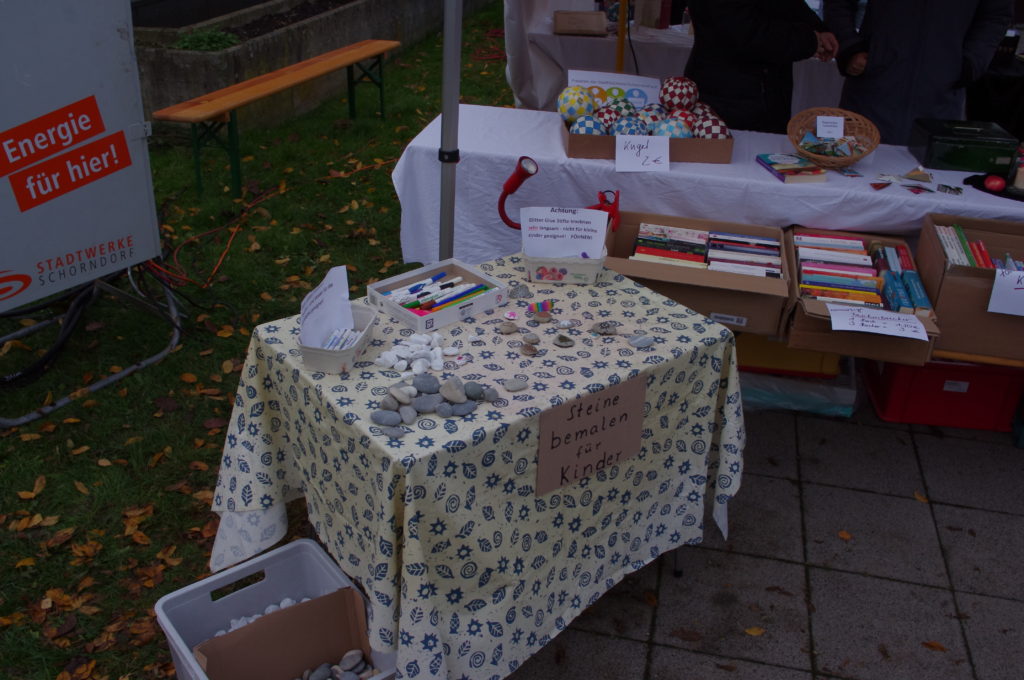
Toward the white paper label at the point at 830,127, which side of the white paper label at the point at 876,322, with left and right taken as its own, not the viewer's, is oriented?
back

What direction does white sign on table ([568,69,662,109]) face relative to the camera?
toward the camera

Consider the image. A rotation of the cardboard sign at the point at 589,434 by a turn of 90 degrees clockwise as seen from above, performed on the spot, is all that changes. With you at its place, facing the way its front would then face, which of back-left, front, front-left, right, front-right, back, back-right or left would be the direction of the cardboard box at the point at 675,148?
back-right

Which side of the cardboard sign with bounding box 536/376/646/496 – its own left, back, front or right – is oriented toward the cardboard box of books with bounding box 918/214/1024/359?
left

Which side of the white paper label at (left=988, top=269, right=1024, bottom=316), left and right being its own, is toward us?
front

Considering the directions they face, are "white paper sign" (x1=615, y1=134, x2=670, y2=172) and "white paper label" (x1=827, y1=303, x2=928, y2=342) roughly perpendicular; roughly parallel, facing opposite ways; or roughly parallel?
roughly parallel

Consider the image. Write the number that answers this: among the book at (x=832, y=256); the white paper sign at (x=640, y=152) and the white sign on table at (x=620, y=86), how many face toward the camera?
3

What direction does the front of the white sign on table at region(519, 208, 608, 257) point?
toward the camera

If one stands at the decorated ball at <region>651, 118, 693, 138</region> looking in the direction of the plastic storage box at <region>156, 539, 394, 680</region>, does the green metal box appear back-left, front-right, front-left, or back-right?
back-left

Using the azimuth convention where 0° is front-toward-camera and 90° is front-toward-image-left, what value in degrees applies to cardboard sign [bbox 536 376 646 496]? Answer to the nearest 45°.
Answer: approximately 315°

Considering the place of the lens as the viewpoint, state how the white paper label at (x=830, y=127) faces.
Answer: facing the viewer
